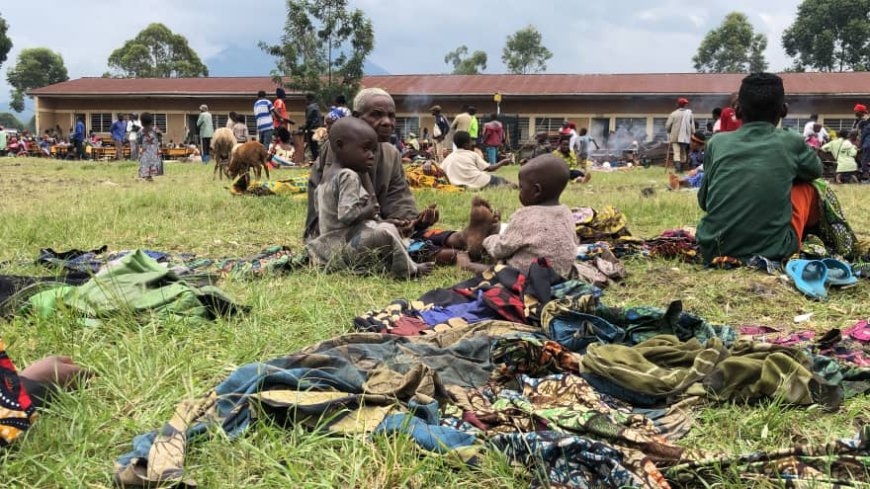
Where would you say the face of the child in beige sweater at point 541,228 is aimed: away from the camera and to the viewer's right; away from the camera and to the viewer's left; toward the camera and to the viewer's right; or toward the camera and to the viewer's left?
away from the camera and to the viewer's left

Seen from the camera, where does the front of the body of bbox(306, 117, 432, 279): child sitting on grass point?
to the viewer's right

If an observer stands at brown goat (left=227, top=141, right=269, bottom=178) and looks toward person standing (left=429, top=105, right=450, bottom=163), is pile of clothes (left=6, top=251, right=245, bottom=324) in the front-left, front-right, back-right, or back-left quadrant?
back-right

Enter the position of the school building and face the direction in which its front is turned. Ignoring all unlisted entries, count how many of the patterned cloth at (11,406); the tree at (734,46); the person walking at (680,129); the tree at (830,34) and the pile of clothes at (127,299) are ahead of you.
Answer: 3

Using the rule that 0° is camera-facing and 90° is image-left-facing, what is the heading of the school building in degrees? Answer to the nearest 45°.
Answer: approximately 0°

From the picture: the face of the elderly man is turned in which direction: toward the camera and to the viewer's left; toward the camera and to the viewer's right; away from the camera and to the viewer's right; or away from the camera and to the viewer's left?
toward the camera and to the viewer's right
